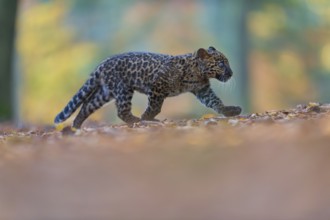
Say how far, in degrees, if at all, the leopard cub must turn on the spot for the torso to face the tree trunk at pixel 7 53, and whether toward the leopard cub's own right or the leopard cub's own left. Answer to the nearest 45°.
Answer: approximately 135° to the leopard cub's own left

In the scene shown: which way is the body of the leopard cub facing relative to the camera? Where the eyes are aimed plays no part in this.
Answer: to the viewer's right
